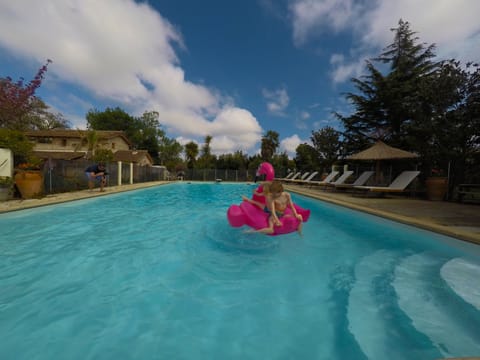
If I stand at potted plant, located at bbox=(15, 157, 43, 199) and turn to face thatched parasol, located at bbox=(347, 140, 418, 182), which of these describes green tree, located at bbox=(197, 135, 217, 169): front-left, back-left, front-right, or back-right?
front-left

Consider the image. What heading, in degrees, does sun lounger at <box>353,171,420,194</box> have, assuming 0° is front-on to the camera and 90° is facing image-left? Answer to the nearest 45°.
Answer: approximately 90°

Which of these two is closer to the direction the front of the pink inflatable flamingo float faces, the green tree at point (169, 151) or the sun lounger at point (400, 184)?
the green tree

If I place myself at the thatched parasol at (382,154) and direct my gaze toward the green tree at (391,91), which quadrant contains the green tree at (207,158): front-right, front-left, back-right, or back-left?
front-left

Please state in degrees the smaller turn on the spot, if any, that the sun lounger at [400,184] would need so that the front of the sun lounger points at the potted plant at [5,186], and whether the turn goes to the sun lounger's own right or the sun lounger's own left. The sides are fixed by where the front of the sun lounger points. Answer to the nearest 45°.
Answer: approximately 45° to the sun lounger's own left

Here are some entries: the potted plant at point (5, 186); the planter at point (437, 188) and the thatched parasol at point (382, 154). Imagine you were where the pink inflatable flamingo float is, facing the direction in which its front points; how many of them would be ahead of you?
1

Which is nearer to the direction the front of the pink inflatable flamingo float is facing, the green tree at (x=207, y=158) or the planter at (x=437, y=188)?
the green tree

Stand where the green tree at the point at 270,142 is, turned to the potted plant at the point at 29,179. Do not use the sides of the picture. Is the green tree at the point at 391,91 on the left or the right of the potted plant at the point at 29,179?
left
